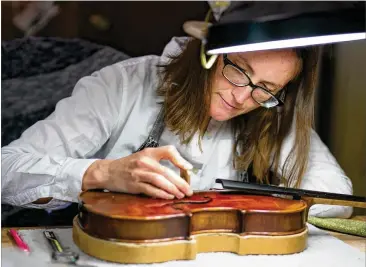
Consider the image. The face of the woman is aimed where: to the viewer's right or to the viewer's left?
to the viewer's left

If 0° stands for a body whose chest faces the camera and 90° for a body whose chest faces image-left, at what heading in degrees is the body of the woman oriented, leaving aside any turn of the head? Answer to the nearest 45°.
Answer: approximately 0°
